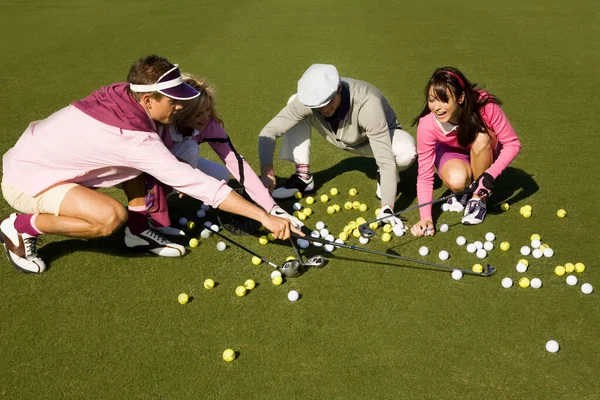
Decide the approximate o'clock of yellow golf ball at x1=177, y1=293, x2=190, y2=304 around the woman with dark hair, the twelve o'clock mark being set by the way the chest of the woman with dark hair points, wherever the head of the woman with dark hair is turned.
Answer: The yellow golf ball is roughly at 12 o'clock from the woman with dark hair.

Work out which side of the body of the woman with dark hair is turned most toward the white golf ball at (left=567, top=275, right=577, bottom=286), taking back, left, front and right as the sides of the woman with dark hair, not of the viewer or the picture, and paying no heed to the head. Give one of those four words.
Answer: left

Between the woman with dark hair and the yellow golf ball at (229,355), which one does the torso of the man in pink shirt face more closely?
the woman with dark hair

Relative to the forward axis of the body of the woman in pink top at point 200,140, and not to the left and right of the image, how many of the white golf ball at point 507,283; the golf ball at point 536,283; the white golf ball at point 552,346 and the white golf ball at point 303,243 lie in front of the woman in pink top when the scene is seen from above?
4

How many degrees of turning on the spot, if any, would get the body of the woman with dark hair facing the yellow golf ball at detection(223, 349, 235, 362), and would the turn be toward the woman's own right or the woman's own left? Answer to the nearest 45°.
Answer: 0° — they already face it

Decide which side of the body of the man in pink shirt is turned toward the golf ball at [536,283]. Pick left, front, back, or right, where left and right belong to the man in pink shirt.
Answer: front

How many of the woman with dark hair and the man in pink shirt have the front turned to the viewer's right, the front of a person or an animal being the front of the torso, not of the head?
1

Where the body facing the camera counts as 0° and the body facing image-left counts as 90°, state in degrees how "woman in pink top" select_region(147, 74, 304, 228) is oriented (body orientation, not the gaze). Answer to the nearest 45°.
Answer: approximately 315°

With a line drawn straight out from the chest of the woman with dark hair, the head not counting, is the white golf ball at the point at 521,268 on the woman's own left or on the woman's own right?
on the woman's own left

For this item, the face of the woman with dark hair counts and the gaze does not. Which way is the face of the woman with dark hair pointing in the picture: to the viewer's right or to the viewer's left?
to the viewer's left

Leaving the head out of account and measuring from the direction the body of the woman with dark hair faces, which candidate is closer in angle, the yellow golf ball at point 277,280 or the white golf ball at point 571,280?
the yellow golf ball

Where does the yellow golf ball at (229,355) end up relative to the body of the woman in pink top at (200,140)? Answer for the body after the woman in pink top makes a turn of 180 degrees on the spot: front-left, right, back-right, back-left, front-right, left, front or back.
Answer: back-left

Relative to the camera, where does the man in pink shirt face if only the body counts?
to the viewer's right

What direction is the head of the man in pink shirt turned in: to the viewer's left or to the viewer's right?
to the viewer's right

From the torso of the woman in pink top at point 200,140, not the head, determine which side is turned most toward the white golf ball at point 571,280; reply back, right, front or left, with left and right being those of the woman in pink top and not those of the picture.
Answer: front
